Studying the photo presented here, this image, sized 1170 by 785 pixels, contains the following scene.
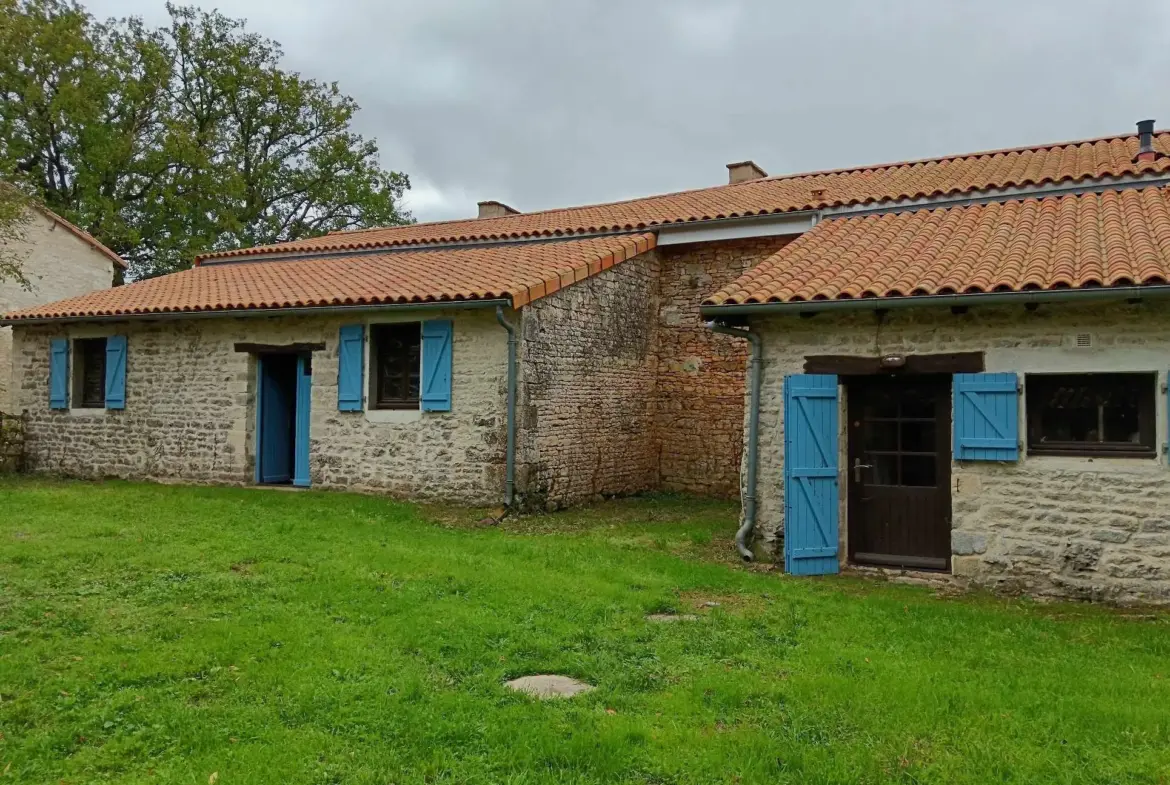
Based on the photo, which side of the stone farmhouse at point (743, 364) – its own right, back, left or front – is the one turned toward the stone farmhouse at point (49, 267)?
right

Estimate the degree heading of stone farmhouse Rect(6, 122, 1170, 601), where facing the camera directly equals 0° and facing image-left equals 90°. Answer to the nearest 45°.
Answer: approximately 45°

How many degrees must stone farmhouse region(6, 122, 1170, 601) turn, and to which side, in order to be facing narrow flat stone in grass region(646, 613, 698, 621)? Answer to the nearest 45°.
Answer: approximately 45° to its left

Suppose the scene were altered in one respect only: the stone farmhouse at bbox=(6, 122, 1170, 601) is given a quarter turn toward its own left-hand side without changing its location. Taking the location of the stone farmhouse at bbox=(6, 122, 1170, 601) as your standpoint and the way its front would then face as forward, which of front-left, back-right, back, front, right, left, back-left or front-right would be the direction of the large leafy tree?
back

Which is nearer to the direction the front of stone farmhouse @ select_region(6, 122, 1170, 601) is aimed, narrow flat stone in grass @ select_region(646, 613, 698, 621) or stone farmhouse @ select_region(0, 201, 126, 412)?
the narrow flat stone in grass

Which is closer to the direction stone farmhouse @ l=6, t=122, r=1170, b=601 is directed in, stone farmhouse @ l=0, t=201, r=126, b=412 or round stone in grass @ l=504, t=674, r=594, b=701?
the round stone in grass

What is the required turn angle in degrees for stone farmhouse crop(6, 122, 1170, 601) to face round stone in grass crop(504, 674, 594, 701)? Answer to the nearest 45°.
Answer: approximately 45° to its left
